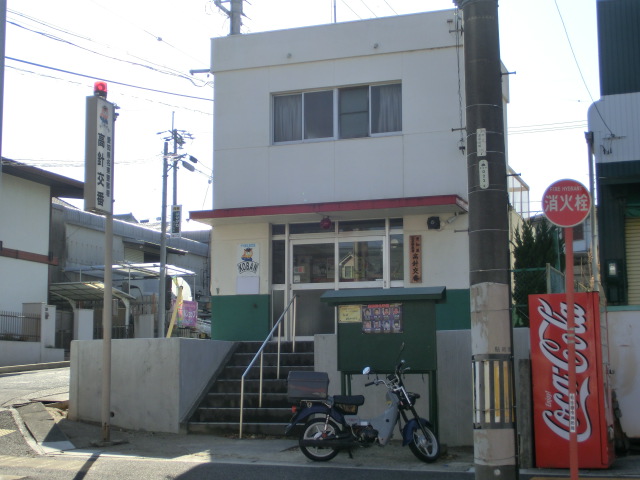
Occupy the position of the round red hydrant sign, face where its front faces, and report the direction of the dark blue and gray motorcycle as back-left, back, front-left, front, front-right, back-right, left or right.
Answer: back-right

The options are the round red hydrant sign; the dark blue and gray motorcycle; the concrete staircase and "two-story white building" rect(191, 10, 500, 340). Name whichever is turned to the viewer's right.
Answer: the dark blue and gray motorcycle

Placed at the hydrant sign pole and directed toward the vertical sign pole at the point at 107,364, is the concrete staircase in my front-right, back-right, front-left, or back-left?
front-right

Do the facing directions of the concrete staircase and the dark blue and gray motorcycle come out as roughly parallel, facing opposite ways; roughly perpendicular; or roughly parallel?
roughly perpendicular

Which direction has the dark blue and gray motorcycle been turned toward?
to the viewer's right

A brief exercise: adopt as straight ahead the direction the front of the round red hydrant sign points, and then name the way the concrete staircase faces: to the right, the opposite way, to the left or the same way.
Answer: the same way

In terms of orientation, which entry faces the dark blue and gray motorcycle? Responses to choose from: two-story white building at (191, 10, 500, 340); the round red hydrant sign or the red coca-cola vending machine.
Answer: the two-story white building

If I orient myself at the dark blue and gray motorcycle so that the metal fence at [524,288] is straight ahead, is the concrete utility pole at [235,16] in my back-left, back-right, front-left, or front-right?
front-left

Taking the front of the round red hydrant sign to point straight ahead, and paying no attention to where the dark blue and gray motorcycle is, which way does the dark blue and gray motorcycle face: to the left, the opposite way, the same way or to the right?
to the left

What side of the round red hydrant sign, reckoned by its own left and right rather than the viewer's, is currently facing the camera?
front

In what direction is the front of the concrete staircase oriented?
toward the camera

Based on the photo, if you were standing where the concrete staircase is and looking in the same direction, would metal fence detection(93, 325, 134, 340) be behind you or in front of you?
behind

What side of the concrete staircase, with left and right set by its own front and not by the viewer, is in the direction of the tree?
left

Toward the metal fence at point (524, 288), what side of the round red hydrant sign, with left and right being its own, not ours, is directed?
back

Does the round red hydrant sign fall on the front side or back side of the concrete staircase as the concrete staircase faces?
on the front side

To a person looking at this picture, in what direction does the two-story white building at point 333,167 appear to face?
facing the viewer

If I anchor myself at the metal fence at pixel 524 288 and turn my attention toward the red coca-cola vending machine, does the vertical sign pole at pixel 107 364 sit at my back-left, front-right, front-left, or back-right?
front-right
